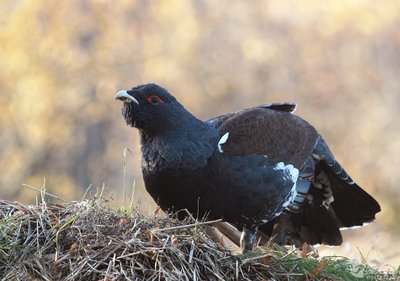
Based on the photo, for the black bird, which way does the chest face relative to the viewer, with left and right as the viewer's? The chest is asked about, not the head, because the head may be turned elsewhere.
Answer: facing to the left of the viewer
